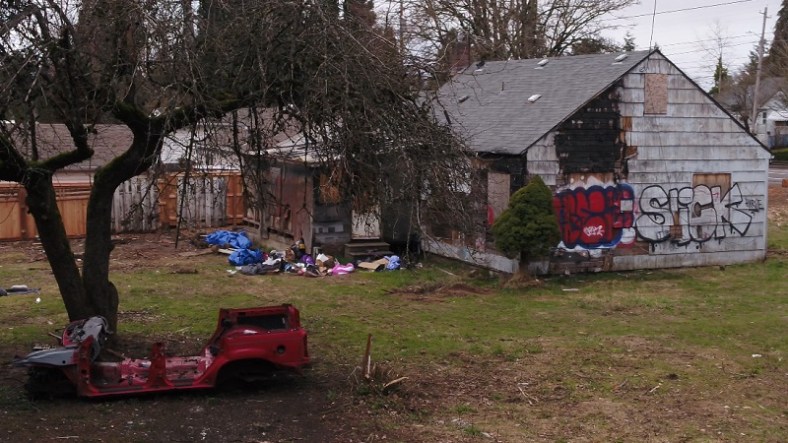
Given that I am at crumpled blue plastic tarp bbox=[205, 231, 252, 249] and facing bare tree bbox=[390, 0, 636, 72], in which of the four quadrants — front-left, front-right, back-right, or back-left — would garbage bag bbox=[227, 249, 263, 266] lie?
back-right

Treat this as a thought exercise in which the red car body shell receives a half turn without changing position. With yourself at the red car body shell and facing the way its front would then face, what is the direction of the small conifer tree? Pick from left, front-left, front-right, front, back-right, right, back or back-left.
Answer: front-left

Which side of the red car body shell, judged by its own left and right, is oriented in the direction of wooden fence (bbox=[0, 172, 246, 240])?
right

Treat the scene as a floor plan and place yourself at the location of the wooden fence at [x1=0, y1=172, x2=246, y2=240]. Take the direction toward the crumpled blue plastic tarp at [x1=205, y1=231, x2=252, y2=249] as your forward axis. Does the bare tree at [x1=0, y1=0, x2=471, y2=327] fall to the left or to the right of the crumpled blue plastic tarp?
right

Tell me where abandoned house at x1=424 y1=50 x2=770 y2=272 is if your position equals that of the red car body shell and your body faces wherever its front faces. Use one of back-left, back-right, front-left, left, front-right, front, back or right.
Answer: back-right

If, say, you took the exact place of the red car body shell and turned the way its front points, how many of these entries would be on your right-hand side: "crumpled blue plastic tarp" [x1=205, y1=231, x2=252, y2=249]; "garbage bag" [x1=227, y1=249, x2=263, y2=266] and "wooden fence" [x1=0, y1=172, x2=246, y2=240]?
3

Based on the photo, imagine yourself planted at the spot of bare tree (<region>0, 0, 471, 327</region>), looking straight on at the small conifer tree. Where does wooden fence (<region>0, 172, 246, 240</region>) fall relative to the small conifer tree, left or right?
left

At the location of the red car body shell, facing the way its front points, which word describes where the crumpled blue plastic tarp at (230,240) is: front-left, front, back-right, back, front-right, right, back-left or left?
right

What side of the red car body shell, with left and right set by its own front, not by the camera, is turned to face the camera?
left

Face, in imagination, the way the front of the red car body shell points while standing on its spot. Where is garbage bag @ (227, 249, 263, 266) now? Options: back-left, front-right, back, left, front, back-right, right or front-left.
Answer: right
